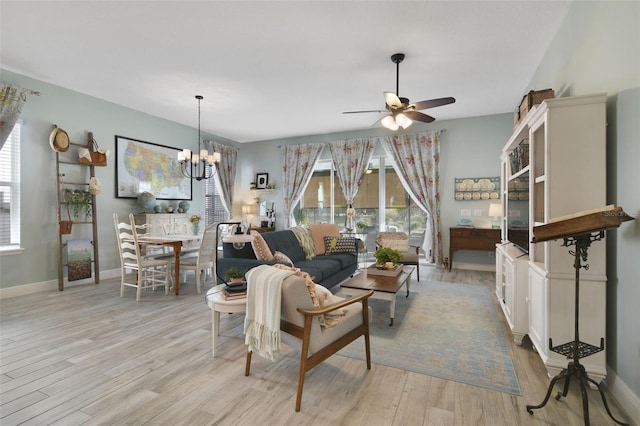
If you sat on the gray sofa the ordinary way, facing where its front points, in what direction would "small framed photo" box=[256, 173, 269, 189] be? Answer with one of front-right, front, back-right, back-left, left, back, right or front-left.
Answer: back-left

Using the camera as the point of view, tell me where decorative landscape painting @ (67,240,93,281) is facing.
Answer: facing the viewer and to the right of the viewer

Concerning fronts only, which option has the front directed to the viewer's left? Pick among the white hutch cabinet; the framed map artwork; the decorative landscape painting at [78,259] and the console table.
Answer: the white hutch cabinet

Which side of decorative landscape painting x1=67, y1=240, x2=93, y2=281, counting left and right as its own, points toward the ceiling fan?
front

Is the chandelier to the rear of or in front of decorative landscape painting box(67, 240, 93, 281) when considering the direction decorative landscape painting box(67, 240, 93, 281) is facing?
in front

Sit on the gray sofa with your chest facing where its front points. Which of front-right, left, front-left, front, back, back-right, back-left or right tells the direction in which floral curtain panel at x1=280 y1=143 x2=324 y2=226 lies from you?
back-left

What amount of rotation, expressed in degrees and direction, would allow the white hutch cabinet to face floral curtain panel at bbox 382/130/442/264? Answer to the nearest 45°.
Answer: approximately 45° to its right

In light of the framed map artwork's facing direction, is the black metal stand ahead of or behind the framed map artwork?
ahead

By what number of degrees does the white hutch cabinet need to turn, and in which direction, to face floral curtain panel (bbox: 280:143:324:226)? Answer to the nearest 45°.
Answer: approximately 45° to its right

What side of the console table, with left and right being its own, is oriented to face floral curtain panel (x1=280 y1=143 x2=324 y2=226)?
right

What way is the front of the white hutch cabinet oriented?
to the viewer's left
